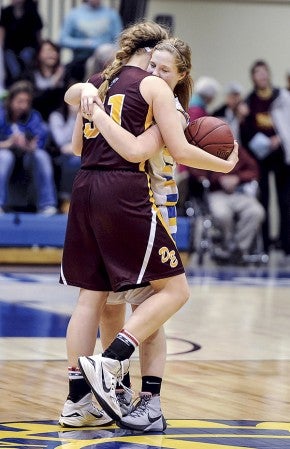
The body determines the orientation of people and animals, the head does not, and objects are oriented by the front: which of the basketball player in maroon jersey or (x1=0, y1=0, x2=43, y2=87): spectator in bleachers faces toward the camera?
the spectator in bleachers

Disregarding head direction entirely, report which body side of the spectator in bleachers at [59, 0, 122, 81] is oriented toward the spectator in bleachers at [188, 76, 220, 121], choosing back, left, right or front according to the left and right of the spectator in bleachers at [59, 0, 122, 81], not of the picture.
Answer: left

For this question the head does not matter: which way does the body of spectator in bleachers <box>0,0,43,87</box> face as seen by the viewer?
toward the camera

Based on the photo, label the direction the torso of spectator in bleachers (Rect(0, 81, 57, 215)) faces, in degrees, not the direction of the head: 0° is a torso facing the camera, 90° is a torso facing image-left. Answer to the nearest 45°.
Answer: approximately 0°

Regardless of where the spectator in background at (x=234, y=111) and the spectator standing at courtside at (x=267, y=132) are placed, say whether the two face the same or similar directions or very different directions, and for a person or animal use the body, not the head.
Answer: same or similar directions

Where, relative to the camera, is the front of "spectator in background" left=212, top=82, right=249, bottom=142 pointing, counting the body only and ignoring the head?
toward the camera

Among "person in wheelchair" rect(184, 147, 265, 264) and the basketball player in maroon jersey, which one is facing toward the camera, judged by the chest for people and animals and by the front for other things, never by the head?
the person in wheelchair

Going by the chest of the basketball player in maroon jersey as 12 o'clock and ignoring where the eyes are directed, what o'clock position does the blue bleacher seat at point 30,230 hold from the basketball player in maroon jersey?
The blue bleacher seat is roughly at 10 o'clock from the basketball player in maroon jersey.

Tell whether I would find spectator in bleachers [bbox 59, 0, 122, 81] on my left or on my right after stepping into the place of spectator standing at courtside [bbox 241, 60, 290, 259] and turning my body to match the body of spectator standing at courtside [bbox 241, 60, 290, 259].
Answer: on my right

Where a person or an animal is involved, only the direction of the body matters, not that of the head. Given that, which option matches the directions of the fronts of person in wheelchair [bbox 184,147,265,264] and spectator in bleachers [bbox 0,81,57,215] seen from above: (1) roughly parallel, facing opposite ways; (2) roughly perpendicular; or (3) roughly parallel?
roughly parallel

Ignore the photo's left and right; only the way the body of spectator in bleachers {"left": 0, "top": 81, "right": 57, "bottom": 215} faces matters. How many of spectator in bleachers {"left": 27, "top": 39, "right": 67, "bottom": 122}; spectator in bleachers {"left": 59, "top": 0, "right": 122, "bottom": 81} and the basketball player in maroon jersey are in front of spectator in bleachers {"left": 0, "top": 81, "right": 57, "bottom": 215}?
1

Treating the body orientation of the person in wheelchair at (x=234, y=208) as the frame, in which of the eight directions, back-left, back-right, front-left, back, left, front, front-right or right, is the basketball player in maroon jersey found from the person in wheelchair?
front

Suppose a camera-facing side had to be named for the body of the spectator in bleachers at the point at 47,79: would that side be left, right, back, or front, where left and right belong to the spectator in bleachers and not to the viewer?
front

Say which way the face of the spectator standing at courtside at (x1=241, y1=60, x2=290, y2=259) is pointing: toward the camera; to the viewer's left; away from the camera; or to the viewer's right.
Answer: toward the camera

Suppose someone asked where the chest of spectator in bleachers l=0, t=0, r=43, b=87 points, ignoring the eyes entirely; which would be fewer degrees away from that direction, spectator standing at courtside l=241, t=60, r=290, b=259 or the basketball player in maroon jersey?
the basketball player in maroon jersey

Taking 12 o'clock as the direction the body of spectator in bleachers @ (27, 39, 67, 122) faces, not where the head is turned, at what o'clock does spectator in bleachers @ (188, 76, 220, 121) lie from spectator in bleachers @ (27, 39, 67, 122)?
spectator in bleachers @ (188, 76, 220, 121) is roughly at 9 o'clock from spectator in bleachers @ (27, 39, 67, 122).

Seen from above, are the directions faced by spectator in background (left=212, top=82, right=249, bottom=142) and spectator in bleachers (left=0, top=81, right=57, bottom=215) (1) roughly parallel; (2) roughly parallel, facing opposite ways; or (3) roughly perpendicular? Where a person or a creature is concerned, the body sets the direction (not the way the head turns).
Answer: roughly parallel

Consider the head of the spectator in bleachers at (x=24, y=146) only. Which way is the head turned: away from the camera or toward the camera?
toward the camera

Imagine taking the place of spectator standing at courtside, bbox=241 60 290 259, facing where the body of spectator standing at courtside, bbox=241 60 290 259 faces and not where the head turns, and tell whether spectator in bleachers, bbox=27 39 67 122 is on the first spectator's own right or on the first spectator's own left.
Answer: on the first spectator's own right
